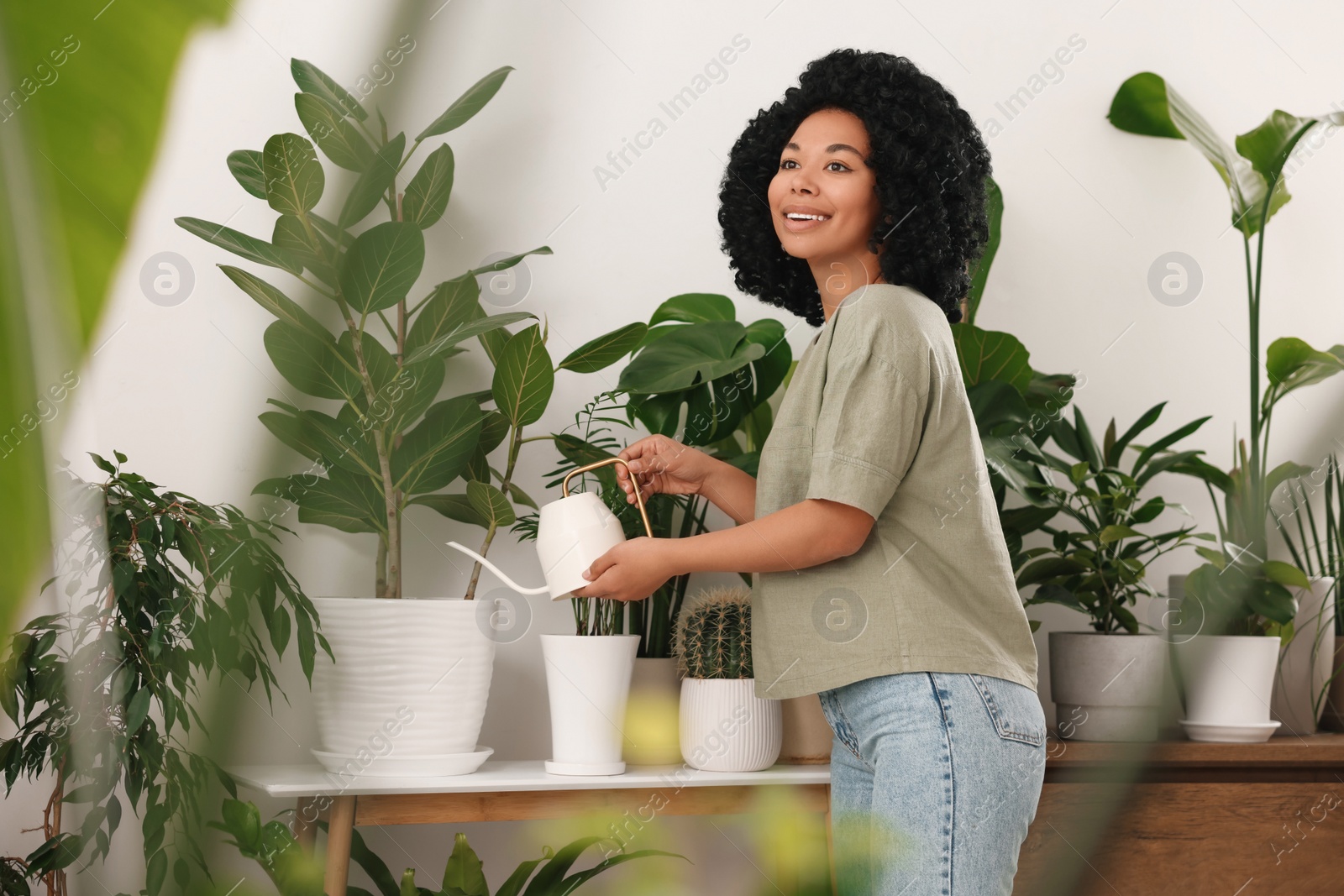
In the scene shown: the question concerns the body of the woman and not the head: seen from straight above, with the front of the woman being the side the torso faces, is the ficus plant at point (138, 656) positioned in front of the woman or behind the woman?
in front

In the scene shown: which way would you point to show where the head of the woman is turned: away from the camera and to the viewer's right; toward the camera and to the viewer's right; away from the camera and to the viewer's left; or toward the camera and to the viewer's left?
toward the camera and to the viewer's left

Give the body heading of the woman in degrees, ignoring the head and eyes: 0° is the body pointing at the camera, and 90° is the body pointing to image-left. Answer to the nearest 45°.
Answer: approximately 90°

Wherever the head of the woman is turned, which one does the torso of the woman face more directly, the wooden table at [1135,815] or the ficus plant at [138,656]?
the ficus plant
